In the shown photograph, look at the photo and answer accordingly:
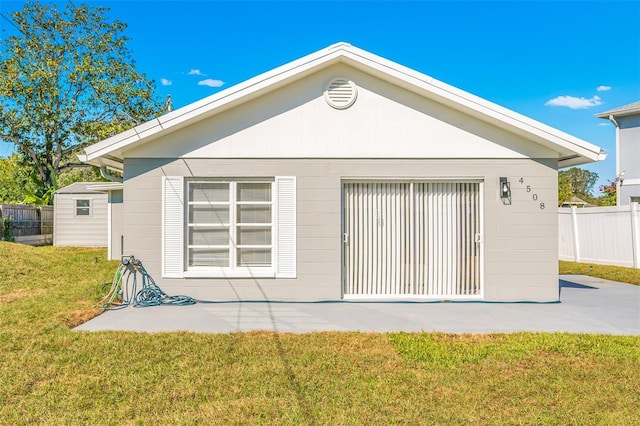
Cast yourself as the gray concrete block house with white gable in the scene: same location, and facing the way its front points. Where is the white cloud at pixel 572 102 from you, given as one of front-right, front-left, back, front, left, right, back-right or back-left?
back-left

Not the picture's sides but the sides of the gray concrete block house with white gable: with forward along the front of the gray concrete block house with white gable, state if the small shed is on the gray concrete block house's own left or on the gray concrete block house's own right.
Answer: on the gray concrete block house's own right

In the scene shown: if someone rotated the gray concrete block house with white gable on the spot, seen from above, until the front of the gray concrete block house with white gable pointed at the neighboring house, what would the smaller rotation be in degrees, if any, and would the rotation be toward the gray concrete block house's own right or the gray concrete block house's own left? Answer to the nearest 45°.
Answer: approximately 135° to the gray concrete block house's own left

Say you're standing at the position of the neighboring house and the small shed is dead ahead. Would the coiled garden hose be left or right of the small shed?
left

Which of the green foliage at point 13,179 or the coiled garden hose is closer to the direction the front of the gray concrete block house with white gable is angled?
the coiled garden hose

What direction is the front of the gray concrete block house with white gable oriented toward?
toward the camera

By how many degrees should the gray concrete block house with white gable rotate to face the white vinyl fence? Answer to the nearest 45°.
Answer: approximately 135° to its left

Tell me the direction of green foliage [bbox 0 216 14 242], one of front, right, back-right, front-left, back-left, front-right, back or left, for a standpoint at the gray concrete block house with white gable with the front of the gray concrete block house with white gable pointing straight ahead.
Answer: back-right

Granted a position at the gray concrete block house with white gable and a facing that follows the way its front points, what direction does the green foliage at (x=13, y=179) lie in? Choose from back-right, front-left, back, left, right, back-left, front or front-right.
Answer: back-right

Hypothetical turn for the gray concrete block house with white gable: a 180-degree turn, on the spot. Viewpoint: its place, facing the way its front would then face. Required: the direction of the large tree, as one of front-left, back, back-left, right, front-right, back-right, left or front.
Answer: front-left
